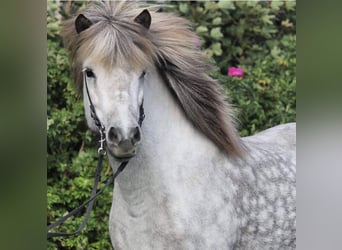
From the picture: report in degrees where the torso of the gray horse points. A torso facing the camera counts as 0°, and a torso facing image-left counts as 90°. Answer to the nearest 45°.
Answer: approximately 45°

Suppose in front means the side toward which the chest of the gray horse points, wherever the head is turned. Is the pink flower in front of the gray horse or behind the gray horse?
behind
